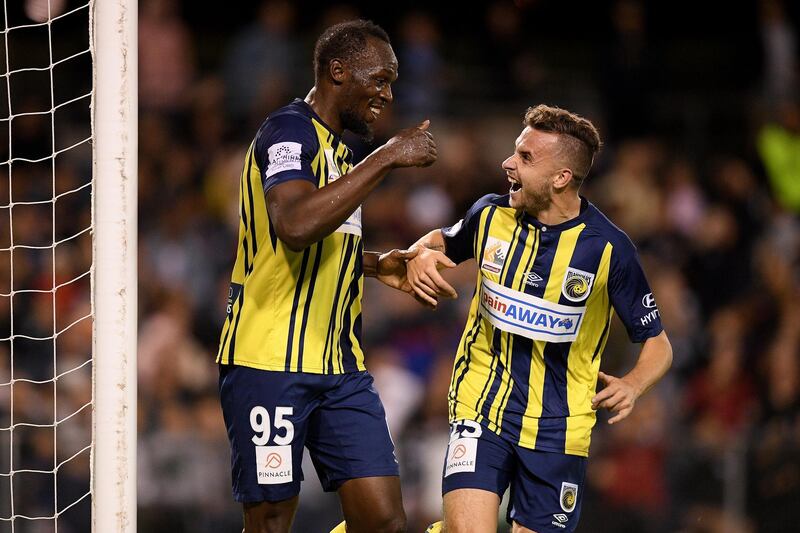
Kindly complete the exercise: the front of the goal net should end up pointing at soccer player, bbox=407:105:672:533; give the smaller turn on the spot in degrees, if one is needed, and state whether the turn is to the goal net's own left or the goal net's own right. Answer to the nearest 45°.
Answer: approximately 45° to the goal net's own right

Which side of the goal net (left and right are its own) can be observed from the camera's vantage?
right

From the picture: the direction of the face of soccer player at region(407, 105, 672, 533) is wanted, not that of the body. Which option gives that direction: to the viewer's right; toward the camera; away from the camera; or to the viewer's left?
to the viewer's left

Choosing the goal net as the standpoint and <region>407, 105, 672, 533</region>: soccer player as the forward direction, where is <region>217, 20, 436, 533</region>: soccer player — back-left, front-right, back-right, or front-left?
front-right

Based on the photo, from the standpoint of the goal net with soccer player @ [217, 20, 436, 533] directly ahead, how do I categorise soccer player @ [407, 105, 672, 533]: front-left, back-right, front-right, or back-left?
front-left
